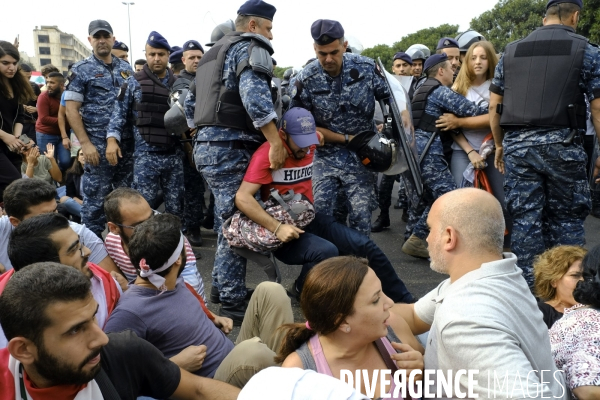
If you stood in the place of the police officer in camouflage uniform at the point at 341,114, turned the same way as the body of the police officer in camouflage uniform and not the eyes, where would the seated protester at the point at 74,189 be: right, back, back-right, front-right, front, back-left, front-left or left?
back-right

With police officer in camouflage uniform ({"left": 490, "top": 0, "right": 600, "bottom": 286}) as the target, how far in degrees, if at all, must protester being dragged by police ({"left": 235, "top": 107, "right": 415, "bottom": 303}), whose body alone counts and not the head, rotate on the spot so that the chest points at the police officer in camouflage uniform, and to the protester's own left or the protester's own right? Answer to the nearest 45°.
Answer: approximately 45° to the protester's own left

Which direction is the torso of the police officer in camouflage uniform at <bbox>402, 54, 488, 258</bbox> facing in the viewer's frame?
to the viewer's right

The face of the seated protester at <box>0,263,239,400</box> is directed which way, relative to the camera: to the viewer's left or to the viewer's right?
to the viewer's right

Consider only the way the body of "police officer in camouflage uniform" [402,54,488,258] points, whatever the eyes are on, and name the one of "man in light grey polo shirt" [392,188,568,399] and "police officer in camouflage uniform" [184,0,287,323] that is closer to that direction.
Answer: the man in light grey polo shirt

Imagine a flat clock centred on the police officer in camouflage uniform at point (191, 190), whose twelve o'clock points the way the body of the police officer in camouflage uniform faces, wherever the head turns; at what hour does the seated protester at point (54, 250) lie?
The seated protester is roughly at 2 o'clock from the police officer in camouflage uniform.

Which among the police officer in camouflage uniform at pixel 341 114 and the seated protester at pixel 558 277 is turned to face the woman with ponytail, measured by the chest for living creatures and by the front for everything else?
the police officer in camouflage uniform
